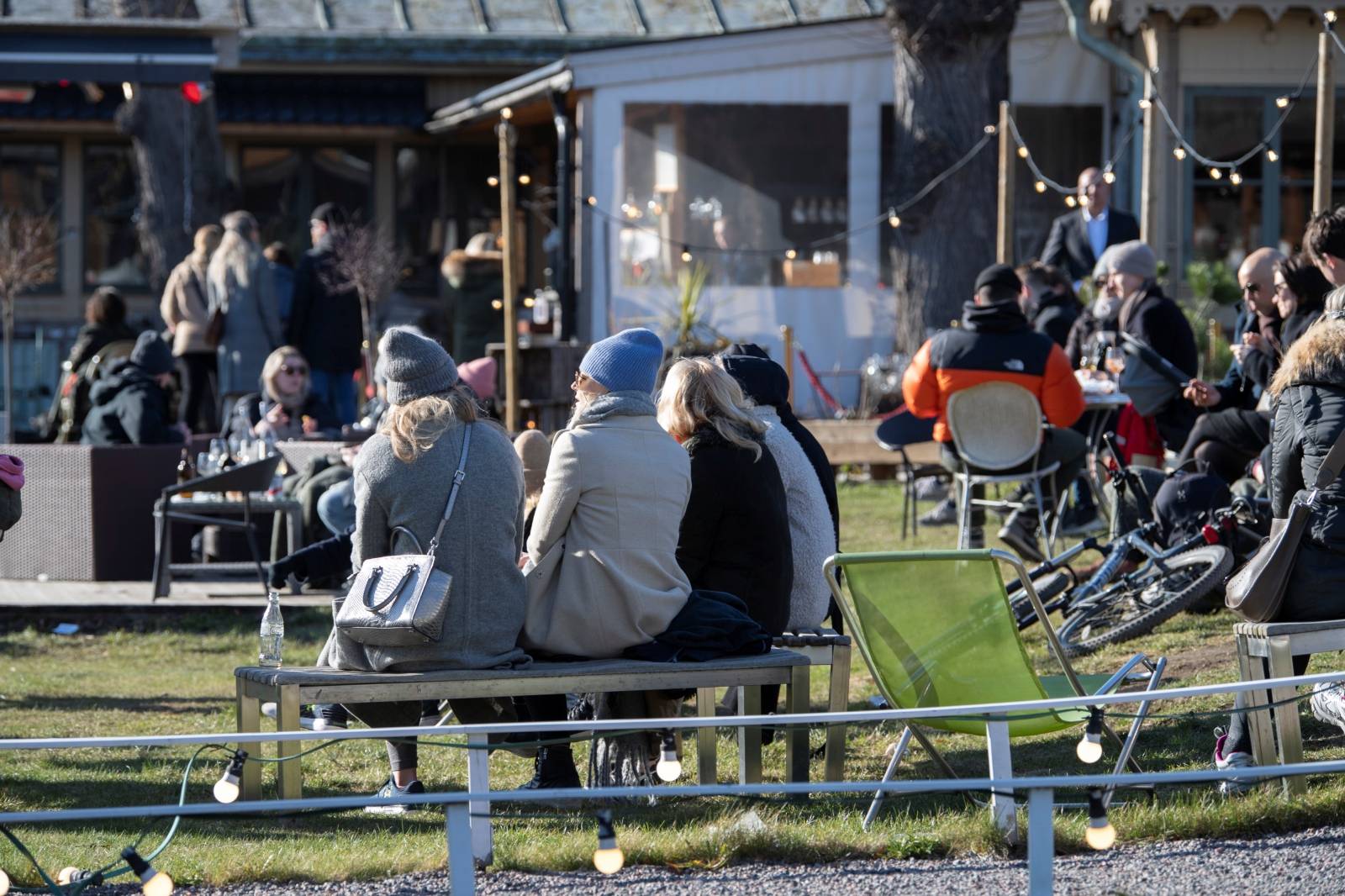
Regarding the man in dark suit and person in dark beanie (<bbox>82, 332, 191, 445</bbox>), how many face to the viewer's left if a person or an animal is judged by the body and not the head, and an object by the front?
0

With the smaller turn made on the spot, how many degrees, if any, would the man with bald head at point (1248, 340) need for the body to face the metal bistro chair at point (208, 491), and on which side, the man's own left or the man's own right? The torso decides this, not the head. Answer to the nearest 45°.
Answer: approximately 45° to the man's own right

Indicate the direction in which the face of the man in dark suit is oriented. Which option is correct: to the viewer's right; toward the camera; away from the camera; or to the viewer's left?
toward the camera

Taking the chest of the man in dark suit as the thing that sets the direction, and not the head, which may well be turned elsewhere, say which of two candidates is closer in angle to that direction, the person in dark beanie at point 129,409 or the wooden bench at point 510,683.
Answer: the wooden bench

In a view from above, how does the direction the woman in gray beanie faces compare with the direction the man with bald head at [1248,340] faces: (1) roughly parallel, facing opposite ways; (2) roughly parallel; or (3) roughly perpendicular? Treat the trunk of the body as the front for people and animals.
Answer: roughly perpendicular

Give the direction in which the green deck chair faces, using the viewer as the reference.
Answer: facing away from the viewer and to the right of the viewer

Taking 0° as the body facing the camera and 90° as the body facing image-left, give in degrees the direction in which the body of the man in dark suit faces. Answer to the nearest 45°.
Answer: approximately 0°

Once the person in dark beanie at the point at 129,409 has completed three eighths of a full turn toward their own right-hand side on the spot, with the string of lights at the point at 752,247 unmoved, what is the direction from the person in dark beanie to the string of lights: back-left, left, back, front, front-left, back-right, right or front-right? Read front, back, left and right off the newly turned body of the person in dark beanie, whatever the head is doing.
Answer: back-left

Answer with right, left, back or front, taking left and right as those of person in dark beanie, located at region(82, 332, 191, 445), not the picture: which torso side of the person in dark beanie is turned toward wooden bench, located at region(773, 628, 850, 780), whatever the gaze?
right

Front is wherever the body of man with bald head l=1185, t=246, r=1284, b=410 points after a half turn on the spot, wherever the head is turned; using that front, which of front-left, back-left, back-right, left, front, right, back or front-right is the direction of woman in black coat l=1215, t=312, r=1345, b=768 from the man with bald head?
back-right

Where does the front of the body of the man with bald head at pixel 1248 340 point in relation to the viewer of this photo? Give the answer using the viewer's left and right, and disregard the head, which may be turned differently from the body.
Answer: facing the viewer and to the left of the viewer

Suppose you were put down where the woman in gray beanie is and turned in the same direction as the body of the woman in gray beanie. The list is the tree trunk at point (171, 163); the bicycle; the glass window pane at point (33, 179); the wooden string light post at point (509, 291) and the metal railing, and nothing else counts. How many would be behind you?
1

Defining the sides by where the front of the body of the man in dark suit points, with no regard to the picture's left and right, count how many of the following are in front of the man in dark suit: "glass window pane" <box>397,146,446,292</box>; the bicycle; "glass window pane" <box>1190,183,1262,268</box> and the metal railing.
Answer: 2

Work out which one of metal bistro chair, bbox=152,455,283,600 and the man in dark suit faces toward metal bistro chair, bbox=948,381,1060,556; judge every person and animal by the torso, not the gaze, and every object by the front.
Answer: the man in dark suit

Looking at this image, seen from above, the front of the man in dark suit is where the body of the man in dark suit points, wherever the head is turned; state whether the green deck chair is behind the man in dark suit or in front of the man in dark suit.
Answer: in front
